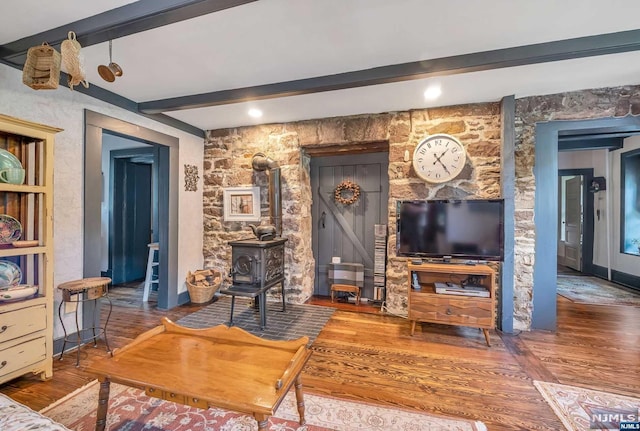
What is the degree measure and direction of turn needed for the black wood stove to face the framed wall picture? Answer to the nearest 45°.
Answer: approximately 135° to its right

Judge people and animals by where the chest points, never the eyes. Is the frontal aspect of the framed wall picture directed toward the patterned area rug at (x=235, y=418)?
yes

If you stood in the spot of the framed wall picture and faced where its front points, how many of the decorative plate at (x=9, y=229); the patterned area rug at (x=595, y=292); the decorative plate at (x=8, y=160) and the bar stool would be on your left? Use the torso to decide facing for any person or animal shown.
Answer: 1

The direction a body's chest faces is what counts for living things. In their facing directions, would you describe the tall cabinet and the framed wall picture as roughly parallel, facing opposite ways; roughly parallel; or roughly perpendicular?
roughly perpendicular

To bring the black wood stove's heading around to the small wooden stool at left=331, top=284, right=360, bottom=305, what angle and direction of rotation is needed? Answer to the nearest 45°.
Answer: approximately 135° to its left

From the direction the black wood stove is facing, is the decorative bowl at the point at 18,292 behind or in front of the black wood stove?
in front

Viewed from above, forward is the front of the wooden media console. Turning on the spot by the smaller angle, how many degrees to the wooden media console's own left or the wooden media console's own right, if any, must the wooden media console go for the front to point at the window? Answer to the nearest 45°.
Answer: approximately 135° to the wooden media console's own left

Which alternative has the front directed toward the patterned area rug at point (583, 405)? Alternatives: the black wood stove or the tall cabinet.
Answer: the tall cabinet

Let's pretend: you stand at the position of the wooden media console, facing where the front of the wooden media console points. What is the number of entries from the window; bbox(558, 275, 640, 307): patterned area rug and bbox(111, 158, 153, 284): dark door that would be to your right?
1

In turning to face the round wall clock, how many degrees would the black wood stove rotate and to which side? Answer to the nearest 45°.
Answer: approximately 135° to its left

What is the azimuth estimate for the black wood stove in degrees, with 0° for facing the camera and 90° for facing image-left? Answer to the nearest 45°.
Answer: approximately 45°

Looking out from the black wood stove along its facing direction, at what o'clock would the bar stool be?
The bar stool is roughly at 3 o'clock from the black wood stove.
